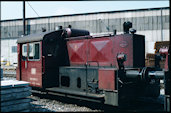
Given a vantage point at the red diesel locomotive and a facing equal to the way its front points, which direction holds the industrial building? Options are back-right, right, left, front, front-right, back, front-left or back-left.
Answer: back-left

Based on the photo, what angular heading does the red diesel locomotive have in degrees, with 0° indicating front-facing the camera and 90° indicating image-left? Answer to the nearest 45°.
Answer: approximately 315°
